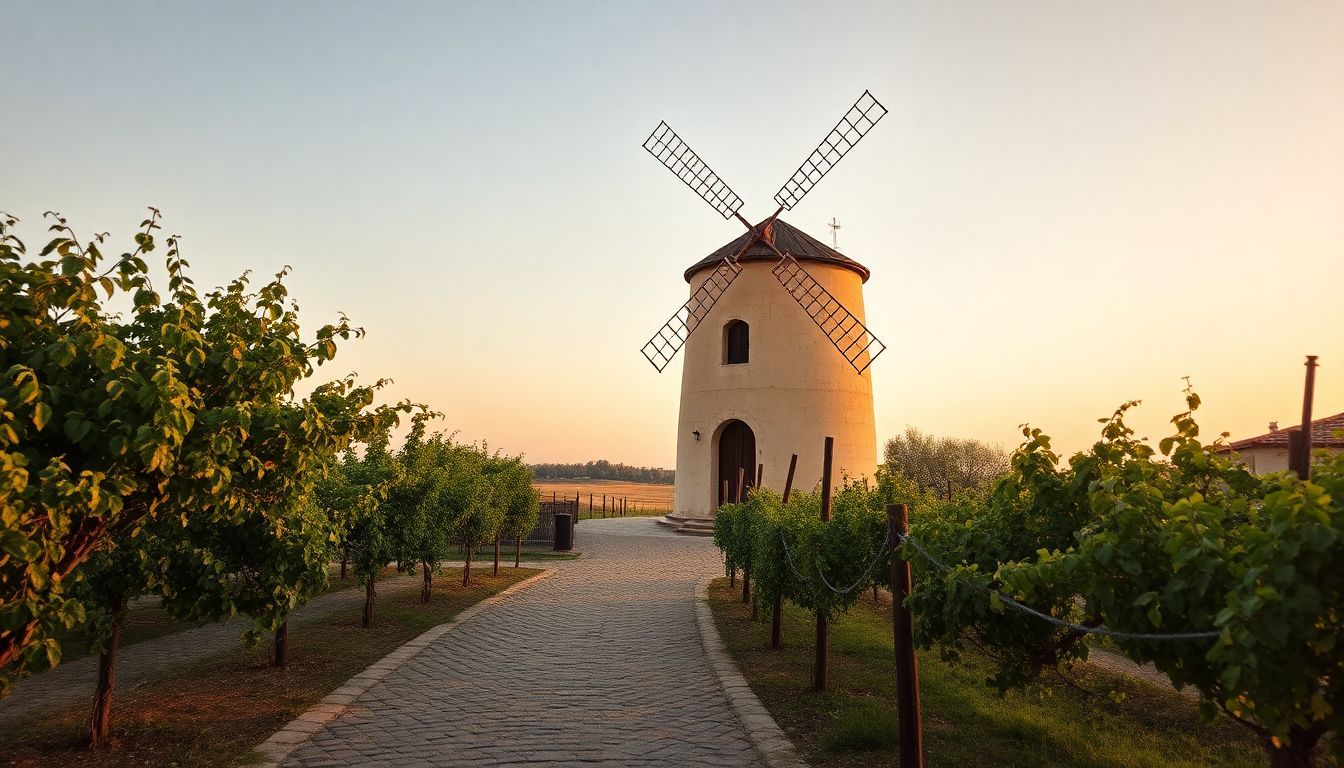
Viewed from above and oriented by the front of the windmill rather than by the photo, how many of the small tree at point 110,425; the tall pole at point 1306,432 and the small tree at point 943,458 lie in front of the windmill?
2

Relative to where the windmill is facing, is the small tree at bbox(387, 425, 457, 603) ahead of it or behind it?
ahead

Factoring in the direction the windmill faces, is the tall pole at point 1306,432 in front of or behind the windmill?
in front

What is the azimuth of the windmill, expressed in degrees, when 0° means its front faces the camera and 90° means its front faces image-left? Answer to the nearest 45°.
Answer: approximately 0°

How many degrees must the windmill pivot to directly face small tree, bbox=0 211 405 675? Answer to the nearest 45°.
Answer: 0° — it already faces it

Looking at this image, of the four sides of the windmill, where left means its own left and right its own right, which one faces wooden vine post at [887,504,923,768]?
front

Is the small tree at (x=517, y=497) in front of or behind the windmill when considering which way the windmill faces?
in front

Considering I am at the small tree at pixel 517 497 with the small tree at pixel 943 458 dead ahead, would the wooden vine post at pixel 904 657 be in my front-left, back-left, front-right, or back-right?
back-right

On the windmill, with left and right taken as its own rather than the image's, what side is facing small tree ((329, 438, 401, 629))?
front

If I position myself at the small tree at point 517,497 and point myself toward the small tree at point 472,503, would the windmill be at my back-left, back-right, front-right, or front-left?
back-left
